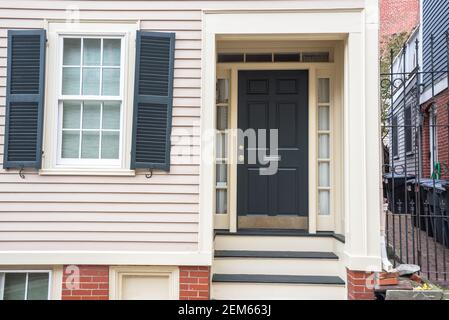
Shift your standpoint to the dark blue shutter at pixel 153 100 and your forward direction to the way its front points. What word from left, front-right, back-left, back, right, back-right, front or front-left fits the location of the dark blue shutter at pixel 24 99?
right

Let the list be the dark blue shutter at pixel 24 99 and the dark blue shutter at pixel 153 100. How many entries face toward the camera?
2

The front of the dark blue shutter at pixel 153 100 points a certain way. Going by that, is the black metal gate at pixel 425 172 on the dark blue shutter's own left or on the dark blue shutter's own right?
on the dark blue shutter's own left

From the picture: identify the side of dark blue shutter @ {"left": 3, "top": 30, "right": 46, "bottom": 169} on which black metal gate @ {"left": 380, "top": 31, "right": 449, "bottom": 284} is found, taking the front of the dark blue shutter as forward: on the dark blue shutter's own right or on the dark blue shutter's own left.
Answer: on the dark blue shutter's own left

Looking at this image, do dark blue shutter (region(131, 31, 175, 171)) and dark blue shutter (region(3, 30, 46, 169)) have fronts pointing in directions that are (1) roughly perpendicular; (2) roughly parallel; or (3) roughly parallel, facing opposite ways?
roughly parallel

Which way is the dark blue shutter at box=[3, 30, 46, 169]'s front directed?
toward the camera

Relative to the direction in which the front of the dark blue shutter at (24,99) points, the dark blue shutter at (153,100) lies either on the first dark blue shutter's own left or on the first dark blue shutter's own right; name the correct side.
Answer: on the first dark blue shutter's own left

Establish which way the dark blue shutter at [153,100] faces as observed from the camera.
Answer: facing the viewer
